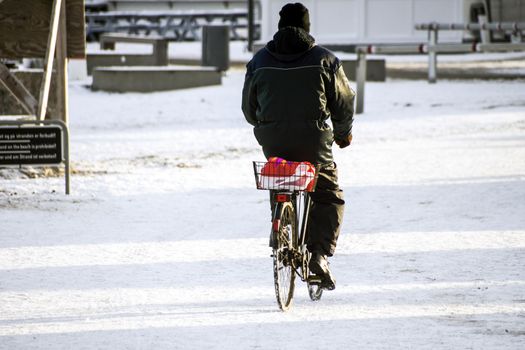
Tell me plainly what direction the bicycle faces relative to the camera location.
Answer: facing away from the viewer

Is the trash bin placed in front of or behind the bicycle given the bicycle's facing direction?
in front

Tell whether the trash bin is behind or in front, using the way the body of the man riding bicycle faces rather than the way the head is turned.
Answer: in front

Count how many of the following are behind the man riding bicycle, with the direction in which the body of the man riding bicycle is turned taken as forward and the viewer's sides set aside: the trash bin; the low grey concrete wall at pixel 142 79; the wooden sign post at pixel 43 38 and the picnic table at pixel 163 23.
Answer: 0

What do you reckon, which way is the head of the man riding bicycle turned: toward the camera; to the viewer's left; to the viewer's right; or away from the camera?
away from the camera

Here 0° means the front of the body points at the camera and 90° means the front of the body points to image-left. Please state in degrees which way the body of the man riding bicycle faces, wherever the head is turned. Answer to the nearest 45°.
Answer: approximately 180°

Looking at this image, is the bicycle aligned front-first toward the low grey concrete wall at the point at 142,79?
yes

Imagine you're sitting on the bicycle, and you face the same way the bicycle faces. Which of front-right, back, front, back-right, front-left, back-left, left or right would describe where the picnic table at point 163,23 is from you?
front

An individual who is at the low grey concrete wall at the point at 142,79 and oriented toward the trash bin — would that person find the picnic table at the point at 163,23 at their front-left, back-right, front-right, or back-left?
front-left

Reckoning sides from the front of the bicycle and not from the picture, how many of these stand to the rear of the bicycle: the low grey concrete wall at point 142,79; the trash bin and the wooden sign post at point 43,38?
0
